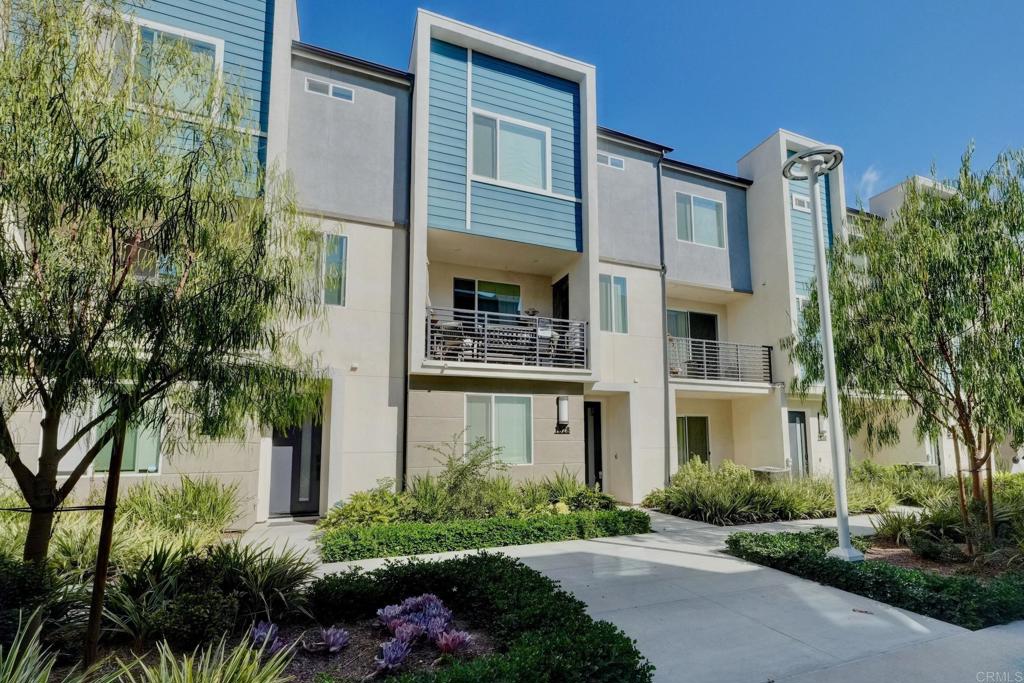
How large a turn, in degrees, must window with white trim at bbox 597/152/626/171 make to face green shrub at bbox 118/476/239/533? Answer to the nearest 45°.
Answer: approximately 90° to its right

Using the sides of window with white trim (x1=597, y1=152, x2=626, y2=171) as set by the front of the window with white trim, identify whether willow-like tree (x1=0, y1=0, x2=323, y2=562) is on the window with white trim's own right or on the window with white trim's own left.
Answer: on the window with white trim's own right

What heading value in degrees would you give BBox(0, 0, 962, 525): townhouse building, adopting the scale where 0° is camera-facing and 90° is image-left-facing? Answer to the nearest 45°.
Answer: approximately 315°

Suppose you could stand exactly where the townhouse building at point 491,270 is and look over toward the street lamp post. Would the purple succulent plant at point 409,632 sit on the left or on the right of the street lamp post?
right

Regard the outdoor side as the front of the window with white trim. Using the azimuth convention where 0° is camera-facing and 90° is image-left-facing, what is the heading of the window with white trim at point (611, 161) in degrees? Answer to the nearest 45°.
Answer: approximately 315°

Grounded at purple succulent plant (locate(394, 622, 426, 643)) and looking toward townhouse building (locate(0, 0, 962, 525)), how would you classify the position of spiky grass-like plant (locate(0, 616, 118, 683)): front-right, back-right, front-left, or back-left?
back-left
